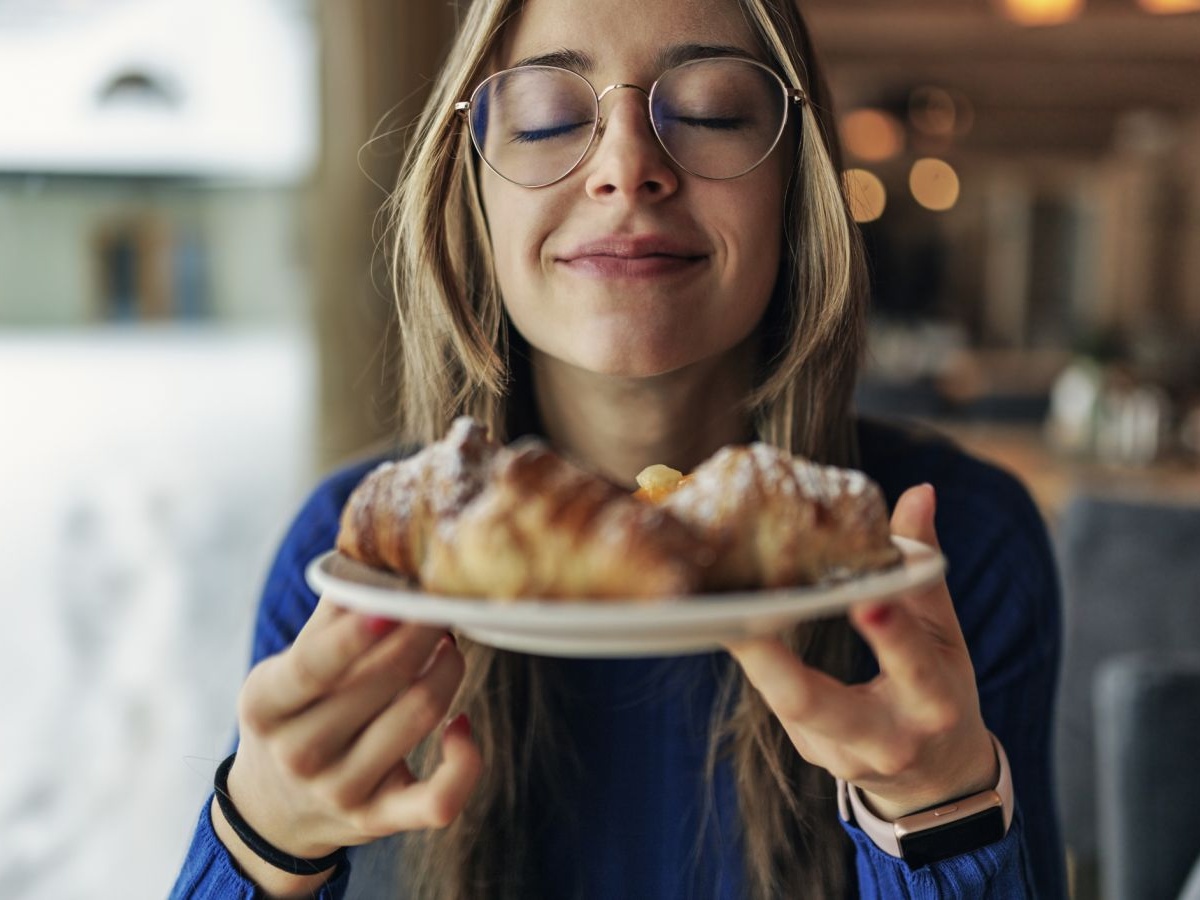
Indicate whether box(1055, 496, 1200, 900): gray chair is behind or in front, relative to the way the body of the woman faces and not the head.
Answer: behind

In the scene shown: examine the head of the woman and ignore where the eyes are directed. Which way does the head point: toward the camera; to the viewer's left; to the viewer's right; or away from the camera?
toward the camera

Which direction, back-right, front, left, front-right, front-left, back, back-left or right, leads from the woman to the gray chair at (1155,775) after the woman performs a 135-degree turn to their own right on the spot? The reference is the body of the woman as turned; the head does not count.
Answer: right

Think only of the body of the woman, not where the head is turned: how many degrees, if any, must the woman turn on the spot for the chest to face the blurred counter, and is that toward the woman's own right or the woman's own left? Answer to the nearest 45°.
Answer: approximately 135° to the woman's own left

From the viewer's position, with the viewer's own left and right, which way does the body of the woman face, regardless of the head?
facing the viewer
